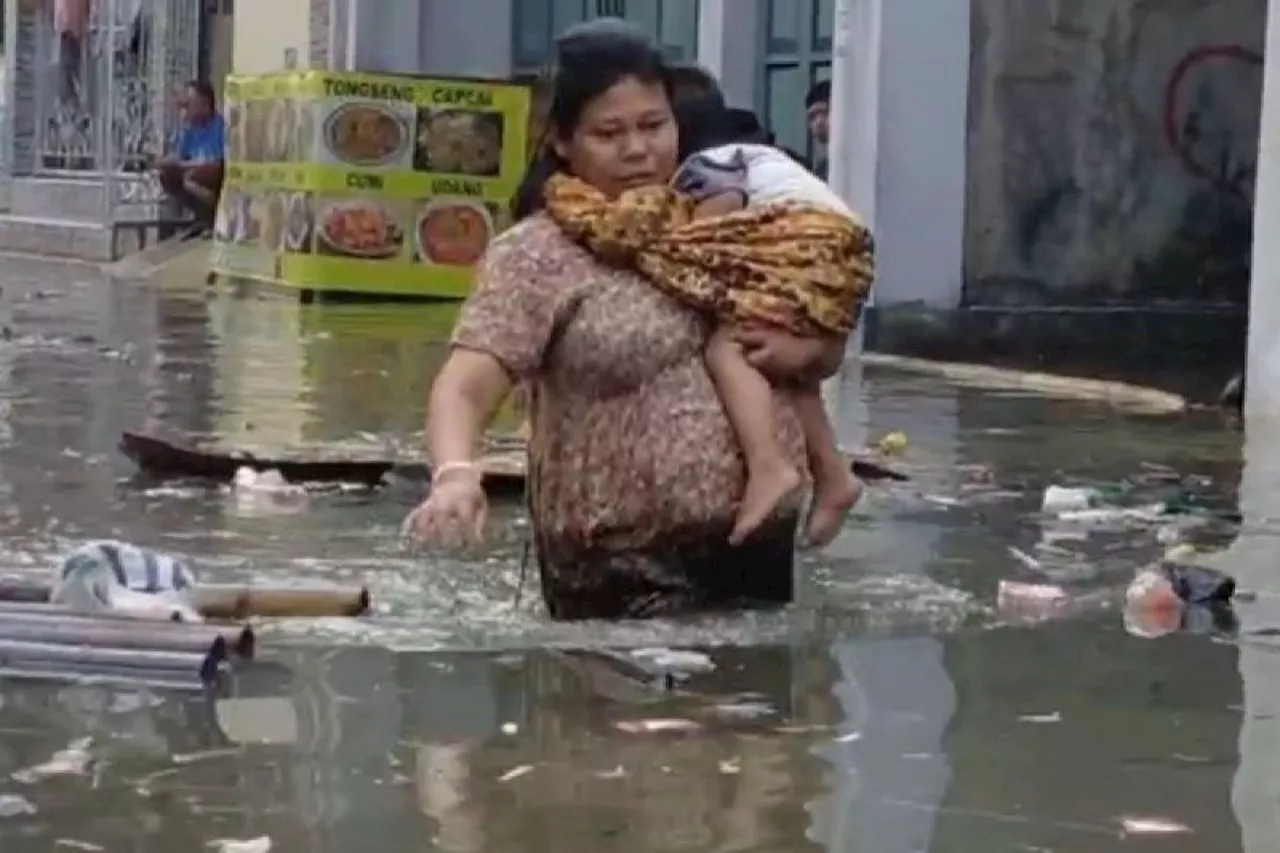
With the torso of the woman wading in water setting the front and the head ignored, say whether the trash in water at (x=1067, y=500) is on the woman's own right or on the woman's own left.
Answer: on the woman's own left

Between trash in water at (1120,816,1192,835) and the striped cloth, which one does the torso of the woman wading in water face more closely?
the trash in water

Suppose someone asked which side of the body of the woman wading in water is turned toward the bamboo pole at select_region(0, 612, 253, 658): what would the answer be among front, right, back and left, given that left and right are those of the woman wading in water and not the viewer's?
right

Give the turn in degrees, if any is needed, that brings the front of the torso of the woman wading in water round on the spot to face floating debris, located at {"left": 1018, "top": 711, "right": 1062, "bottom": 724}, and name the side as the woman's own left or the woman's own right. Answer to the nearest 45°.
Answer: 0° — they already face it

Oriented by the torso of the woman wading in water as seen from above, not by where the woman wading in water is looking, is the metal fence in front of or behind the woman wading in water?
behind

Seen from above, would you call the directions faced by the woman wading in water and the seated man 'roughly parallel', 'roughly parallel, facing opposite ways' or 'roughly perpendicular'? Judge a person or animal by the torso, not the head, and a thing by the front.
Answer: roughly perpendicular

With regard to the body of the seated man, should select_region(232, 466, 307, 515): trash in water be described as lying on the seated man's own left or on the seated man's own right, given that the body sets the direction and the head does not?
on the seated man's own left

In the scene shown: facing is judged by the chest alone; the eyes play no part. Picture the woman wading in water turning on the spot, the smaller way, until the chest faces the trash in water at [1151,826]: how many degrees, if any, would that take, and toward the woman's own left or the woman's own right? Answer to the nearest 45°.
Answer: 0° — they already face it

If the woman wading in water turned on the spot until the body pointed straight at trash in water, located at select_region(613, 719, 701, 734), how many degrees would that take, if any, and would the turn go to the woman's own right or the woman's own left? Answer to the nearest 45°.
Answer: approximately 45° to the woman's own right
